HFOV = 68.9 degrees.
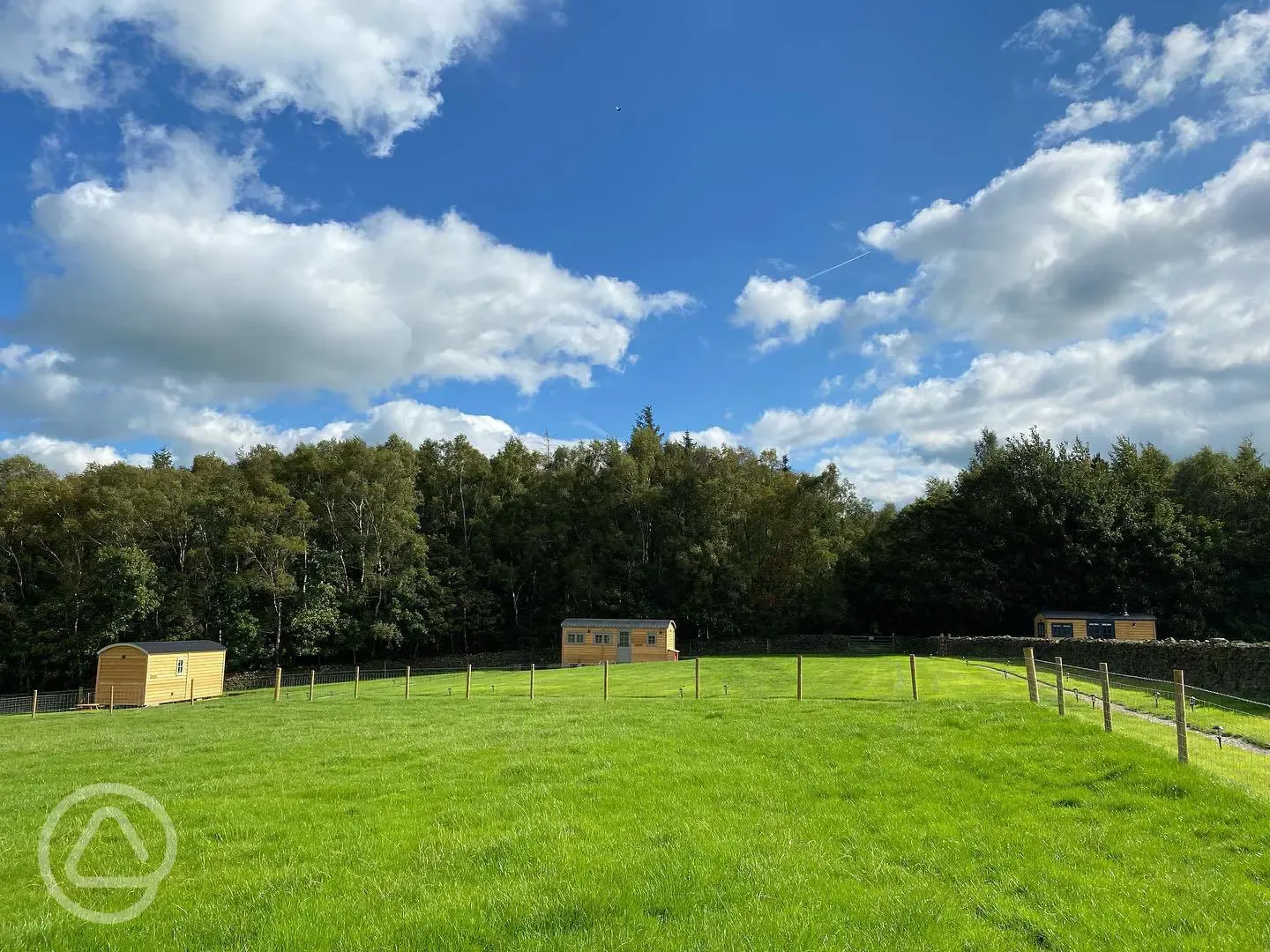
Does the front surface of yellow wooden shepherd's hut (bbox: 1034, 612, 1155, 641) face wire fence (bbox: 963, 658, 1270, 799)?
yes

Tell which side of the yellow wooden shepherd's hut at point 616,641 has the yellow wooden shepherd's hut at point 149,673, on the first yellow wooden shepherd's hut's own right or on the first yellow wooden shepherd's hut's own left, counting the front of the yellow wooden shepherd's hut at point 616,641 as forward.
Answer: on the first yellow wooden shepherd's hut's own right

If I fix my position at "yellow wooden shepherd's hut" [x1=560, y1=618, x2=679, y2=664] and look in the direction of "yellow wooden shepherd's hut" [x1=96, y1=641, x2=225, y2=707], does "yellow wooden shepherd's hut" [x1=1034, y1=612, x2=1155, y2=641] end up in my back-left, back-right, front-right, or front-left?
back-left

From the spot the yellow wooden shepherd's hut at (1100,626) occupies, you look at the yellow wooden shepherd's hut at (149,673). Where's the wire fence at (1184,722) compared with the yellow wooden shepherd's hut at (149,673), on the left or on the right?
left

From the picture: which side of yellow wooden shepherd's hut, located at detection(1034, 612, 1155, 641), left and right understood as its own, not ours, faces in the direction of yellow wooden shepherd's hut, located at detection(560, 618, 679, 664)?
right

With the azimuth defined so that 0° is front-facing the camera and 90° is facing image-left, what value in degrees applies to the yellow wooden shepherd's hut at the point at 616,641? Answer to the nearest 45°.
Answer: approximately 0°

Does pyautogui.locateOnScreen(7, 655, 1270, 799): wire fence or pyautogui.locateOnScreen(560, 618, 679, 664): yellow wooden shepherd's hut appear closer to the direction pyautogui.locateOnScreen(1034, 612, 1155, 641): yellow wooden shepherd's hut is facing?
the wire fence

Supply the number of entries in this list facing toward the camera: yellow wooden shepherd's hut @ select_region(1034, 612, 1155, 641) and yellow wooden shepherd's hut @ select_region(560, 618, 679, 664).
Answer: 2

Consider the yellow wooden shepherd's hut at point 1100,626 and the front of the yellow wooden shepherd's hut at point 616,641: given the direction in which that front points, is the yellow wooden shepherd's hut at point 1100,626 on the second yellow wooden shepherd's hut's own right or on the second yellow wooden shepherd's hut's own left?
on the second yellow wooden shepherd's hut's own left
